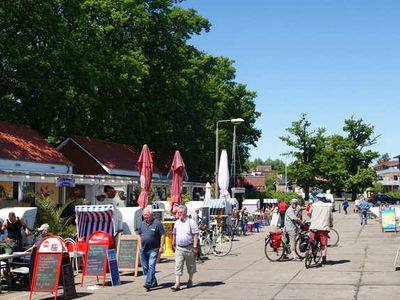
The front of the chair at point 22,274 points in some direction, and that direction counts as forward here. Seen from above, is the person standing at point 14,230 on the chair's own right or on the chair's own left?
on the chair's own right

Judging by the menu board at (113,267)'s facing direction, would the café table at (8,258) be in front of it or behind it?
behind

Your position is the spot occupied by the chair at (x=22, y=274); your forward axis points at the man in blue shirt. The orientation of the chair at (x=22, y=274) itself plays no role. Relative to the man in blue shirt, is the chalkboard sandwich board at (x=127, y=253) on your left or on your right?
left

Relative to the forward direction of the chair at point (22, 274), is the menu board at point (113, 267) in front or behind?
behind

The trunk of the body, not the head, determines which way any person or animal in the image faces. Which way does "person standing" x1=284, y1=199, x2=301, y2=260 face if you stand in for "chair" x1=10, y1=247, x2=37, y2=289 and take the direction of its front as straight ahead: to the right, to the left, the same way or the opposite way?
the opposite way

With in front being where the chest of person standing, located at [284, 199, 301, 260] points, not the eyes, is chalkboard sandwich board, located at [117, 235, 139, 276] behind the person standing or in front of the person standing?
behind

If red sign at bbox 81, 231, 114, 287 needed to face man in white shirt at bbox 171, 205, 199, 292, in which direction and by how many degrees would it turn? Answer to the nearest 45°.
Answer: approximately 45° to its left
